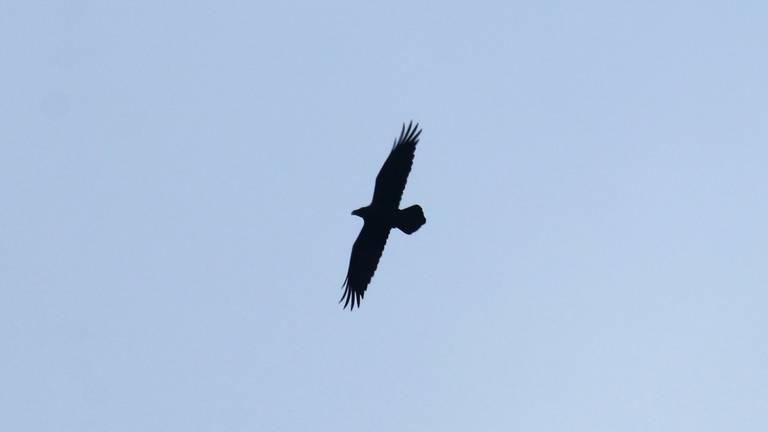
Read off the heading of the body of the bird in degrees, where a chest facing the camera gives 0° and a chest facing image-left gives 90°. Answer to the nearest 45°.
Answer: approximately 90°
